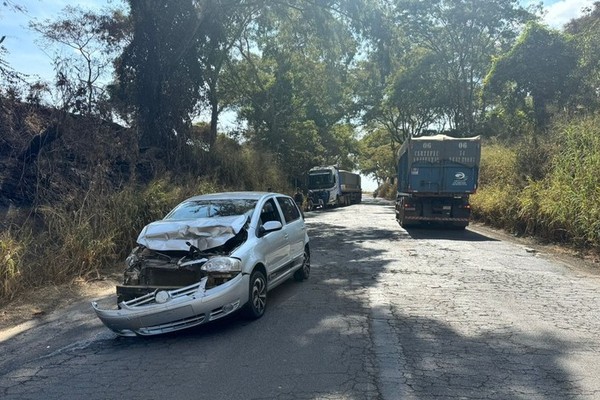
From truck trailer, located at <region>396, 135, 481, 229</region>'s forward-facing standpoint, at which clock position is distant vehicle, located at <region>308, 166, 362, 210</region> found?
The distant vehicle is roughly at 11 o'clock from the truck trailer.

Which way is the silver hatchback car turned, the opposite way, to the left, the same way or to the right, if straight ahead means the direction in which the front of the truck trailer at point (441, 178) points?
the opposite way

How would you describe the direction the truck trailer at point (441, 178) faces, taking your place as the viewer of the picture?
facing away from the viewer

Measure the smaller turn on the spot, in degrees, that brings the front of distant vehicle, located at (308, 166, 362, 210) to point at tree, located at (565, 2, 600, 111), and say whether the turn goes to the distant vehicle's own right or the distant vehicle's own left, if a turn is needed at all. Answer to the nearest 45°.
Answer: approximately 90° to the distant vehicle's own left

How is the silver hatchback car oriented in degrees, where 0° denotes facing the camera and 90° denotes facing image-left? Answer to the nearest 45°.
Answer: approximately 45°

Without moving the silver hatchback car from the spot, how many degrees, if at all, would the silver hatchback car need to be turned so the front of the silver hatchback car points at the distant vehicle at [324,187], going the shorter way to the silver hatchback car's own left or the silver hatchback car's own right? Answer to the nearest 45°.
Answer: approximately 135° to the silver hatchback car's own right

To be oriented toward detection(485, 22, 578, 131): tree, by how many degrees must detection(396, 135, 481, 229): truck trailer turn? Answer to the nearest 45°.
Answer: approximately 45° to its right

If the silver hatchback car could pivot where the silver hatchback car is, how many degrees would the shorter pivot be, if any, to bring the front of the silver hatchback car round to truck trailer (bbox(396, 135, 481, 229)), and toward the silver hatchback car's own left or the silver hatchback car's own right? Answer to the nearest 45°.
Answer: approximately 180°

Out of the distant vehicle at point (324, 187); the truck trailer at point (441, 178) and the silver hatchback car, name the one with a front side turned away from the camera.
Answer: the truck trailer

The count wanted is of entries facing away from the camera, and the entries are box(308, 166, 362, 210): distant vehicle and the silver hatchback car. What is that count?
0

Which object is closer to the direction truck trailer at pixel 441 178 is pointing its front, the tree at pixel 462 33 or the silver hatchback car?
the tree

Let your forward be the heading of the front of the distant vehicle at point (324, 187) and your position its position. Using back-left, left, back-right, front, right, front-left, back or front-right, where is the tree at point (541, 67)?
left

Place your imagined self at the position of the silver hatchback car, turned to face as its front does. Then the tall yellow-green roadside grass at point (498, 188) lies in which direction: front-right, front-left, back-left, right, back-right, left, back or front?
back

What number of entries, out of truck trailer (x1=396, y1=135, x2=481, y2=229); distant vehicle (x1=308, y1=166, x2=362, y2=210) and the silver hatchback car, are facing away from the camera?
1

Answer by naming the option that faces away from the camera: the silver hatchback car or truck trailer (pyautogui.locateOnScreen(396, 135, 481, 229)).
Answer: the truck trailer
